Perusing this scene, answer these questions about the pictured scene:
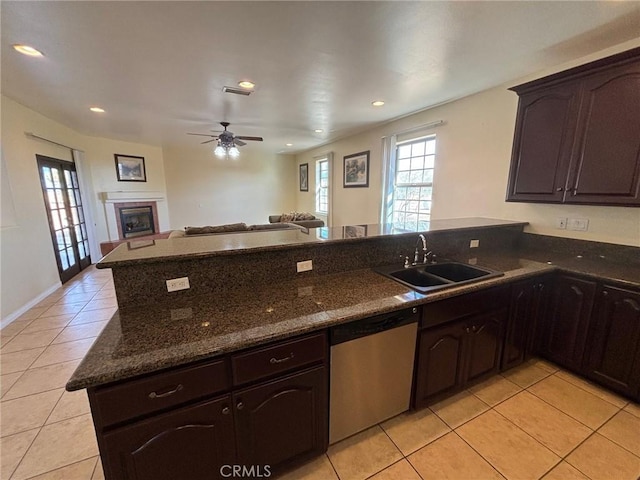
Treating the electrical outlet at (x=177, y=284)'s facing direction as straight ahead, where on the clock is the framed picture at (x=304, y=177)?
The framed picture is roughly at 7 o'clock from the electrical outlet.

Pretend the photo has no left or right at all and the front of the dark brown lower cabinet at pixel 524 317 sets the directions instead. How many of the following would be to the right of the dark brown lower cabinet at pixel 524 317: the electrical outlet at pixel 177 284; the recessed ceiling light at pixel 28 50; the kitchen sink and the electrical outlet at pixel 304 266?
4

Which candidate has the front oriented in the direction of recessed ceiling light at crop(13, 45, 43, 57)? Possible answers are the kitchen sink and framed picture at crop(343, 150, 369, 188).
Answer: the framed picture

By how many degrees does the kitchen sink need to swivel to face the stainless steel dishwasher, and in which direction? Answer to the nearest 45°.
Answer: approximately 45° to its right

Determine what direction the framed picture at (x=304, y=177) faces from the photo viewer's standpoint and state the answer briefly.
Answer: facing the viewer and to the left of the viewer

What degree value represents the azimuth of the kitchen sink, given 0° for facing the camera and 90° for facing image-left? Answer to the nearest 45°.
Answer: approximately 315°

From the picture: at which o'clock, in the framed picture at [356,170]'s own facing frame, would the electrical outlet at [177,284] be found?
The electrical outlet is roughly at 11 o'clock from the framed picture.

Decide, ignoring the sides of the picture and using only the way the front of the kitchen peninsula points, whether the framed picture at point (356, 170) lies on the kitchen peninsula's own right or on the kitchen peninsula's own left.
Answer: on the kitchen peninsula's own left

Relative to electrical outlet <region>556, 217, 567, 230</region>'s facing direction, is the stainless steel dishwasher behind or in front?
in front

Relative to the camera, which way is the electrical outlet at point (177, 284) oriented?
toward the camera

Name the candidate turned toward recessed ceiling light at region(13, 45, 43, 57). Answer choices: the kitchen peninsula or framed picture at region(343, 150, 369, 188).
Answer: the framed picture
